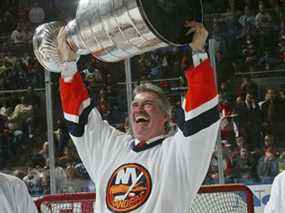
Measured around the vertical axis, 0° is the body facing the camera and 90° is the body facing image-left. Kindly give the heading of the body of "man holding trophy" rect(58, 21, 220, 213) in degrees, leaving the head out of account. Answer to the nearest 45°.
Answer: approximately 45°

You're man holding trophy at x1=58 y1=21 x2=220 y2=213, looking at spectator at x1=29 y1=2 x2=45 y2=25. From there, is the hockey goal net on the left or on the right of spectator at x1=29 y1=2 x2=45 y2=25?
right

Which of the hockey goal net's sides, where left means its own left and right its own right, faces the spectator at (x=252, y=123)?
back

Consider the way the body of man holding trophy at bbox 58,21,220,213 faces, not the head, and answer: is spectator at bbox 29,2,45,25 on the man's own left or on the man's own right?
on the man's own right

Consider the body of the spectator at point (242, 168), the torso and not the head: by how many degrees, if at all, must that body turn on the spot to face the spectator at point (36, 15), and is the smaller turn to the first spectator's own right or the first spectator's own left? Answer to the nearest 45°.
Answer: approximately 135° to the first spectator's own right

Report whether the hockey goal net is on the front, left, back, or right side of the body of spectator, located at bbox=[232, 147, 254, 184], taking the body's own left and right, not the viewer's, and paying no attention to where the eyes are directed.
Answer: front

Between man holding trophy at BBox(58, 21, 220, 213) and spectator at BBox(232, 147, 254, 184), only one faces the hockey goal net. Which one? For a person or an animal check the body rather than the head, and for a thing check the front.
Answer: the spectator

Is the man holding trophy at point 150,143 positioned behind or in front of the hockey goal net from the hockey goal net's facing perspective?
in front

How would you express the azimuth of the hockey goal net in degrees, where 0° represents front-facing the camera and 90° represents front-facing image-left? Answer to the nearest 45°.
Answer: approximately 0°

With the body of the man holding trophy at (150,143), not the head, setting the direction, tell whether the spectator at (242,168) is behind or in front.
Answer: behind

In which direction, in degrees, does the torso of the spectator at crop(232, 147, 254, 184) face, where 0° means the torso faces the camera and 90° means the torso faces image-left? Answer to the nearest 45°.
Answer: approximately 0°

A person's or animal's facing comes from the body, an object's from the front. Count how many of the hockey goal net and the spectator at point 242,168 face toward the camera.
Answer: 2

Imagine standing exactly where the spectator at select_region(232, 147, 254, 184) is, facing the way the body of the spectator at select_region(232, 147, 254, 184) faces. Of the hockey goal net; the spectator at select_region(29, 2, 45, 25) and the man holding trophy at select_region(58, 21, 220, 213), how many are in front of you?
2
